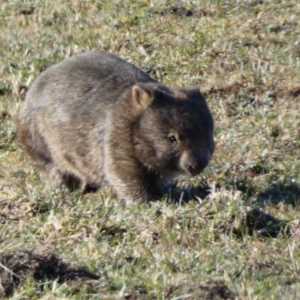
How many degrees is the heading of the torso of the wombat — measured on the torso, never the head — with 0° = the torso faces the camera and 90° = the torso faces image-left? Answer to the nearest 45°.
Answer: approximately 315°
